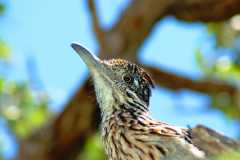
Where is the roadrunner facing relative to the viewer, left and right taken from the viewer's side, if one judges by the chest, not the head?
facing to the left of the viewer
